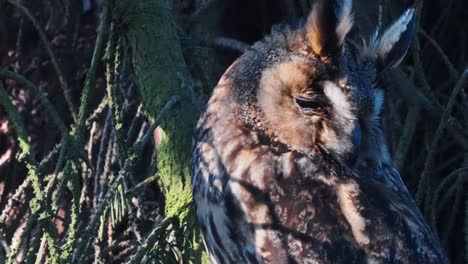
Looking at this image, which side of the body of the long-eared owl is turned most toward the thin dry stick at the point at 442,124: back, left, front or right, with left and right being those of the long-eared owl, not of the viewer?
left

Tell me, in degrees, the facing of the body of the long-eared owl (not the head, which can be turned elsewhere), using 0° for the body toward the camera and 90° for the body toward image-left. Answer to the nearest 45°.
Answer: approximately 315°

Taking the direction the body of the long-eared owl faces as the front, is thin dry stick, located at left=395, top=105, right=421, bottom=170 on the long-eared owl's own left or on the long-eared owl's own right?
on the long-eared owl's own left
